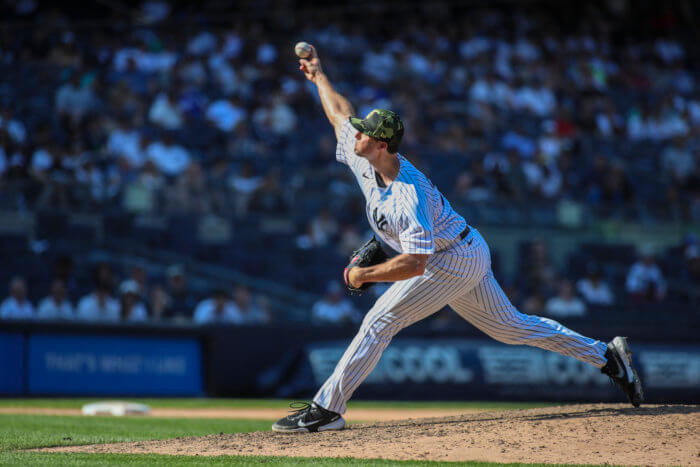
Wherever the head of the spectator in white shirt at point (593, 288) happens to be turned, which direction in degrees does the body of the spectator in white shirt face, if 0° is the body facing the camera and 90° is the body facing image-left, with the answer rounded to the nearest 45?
approximately 0°

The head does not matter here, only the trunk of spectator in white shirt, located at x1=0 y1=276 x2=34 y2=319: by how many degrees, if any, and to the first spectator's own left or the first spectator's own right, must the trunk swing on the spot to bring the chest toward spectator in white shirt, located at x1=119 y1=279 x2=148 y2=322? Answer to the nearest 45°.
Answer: approximately 90° to the first spectator's own left

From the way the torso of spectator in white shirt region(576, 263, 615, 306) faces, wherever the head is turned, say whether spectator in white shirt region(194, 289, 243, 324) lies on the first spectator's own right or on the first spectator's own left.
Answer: on the first spectator's own right

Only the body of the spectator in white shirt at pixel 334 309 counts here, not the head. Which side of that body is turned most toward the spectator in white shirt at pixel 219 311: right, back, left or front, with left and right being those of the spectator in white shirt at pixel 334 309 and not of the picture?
right

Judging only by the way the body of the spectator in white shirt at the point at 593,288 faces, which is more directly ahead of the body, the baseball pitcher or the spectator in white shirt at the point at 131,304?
the baseball pitcher

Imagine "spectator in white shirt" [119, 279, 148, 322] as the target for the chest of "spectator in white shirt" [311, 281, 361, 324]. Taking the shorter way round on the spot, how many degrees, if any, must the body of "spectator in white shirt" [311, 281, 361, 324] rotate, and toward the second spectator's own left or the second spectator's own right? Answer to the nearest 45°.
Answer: approximately 90° to the second spectator's own right

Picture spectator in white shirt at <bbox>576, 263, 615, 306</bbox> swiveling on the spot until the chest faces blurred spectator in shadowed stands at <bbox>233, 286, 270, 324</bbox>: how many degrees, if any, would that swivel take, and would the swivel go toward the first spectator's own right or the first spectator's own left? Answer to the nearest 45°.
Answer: approximately 45° to the first spectator's own right
